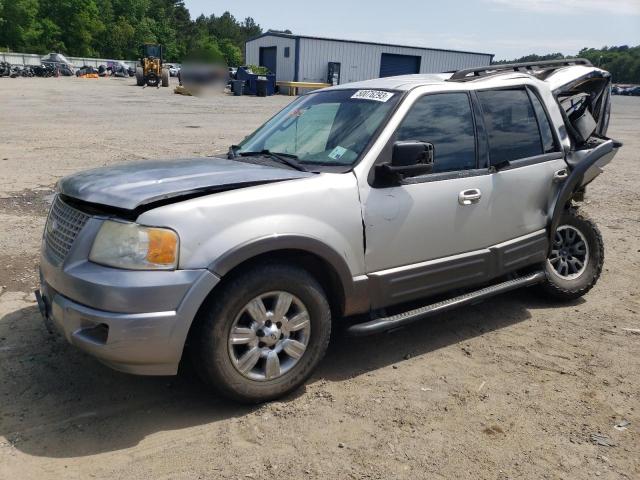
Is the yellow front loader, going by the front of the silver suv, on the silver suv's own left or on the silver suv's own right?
on the silver suv's own right

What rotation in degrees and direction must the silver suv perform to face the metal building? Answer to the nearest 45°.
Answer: approximately 135° to its right

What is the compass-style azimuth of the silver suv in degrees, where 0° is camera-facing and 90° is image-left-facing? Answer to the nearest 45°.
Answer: approximately 45°
